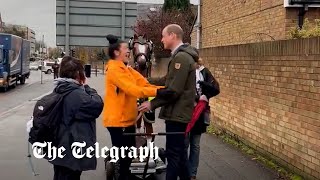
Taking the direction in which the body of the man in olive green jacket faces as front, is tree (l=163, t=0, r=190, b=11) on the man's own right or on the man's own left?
on the man's own right

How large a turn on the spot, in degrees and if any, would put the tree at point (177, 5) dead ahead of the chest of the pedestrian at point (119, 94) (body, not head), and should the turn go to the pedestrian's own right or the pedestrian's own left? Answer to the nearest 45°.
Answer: approximately 90° to the pedestrian's own left

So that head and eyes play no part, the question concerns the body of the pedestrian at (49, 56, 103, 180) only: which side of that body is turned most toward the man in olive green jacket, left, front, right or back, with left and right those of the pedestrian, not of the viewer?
front

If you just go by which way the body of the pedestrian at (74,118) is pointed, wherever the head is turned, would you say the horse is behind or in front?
in front

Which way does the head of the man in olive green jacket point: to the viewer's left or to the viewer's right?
to the viewer's left

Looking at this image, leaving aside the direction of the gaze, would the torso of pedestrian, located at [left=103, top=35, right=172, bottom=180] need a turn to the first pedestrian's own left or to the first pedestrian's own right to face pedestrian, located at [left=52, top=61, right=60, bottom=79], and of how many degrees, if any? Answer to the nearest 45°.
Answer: approximately 90° to the first pedestrian's own left

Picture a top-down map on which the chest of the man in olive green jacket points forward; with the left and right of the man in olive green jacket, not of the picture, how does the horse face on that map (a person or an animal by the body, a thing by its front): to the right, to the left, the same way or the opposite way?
to the left

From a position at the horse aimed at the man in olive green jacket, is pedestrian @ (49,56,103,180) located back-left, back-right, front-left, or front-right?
front-right

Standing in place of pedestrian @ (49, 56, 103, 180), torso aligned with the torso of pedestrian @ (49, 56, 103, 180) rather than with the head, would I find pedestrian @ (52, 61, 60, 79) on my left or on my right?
on my left

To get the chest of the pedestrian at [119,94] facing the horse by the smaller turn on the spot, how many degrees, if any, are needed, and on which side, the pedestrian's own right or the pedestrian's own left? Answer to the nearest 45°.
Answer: approximately 90° to the pedestrian's own left

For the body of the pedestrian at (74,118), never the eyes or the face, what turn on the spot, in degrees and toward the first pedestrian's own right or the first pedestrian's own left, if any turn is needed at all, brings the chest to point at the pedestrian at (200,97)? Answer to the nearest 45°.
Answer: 0° — they already face them

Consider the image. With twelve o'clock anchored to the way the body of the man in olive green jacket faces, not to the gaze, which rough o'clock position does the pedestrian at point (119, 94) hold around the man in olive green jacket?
The pedestrian is roughly at 1 o'clock from the man in olive green jacket.

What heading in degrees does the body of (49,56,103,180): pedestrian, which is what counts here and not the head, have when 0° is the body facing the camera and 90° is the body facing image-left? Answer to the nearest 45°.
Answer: approximately 225°

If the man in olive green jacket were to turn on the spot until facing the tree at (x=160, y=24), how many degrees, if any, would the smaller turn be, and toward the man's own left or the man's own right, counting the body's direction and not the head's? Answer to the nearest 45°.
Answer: approximately 90° to the man's own right

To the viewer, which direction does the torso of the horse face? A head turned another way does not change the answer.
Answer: toward the camera

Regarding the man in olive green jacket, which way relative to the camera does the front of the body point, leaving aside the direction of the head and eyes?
to the viewer's left

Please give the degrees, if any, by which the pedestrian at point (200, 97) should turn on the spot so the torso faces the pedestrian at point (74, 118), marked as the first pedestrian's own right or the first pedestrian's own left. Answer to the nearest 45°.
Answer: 0° — they already face them
